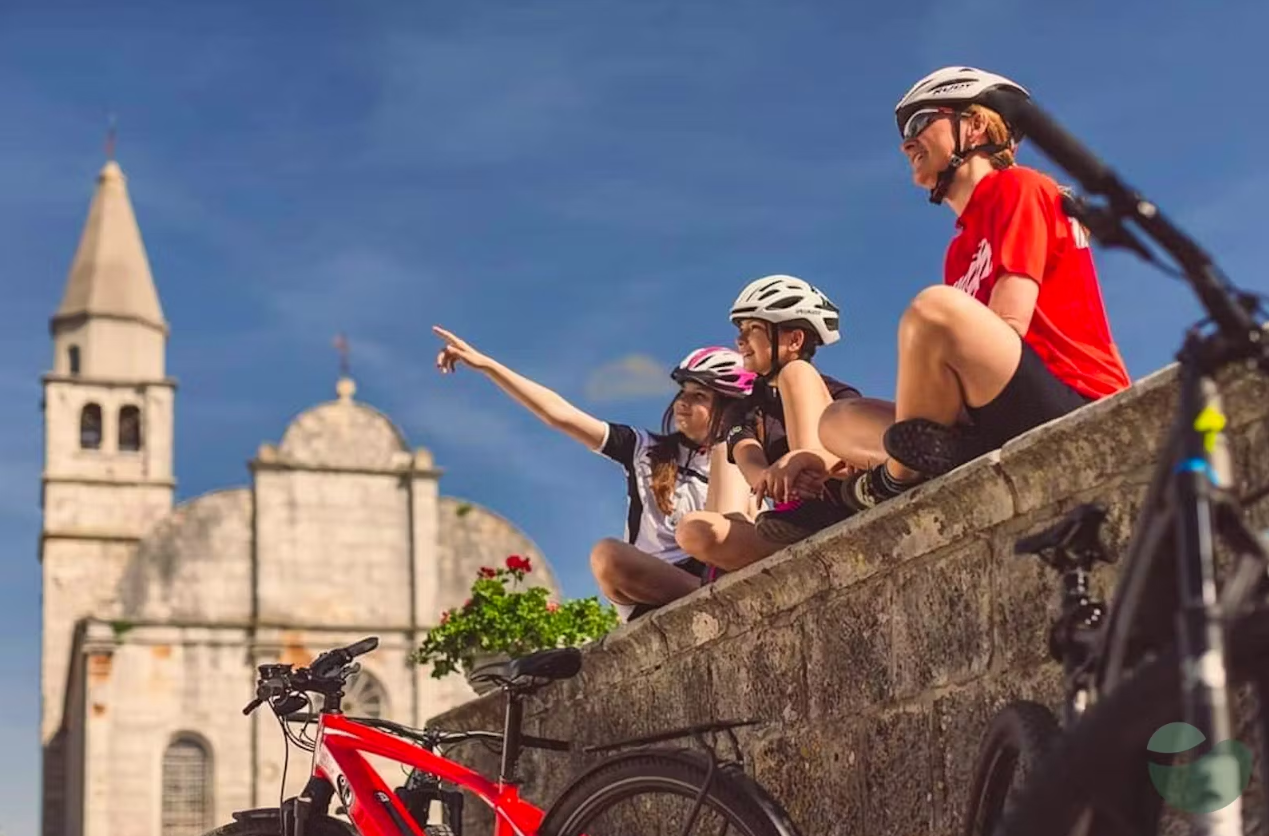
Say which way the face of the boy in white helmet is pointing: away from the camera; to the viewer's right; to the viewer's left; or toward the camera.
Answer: to the viewer's left

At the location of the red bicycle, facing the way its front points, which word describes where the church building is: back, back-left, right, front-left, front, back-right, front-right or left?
right

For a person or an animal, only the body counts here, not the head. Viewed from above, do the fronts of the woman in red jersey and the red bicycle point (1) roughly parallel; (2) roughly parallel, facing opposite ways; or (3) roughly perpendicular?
roughly parallel

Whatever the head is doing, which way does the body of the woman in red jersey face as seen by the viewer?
to the viewer's left

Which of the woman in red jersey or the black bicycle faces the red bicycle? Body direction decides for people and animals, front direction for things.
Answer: the woman in red jersey

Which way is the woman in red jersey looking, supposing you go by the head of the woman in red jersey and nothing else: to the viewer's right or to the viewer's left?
to the viewer's left

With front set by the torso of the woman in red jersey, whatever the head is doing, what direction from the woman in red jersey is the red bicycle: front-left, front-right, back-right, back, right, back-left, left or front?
front

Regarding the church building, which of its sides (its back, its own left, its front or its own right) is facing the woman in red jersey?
front

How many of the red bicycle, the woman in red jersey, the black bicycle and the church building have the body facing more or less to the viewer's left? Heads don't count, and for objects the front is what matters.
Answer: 2

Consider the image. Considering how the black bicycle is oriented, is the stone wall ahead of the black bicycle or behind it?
behind

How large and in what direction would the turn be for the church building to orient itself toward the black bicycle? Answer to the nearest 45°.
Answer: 0° — it already faces it

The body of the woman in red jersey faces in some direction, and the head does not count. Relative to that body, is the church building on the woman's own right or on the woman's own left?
on the woman's own right

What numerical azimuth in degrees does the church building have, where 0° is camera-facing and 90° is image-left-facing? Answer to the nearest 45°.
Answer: approximately 0°

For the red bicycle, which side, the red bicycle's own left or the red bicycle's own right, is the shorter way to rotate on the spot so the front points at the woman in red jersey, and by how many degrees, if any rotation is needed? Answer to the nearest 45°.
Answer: approximately 180°

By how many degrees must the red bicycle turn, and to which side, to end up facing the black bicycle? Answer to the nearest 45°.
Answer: approximately 90° to its left

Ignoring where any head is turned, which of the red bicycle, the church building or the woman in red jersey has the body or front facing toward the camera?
the church building

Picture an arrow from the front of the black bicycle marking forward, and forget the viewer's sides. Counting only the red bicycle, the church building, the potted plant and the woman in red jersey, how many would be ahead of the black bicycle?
0

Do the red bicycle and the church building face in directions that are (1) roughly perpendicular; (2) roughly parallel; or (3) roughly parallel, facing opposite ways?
roughly perpendicular

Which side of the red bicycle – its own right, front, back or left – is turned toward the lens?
left
